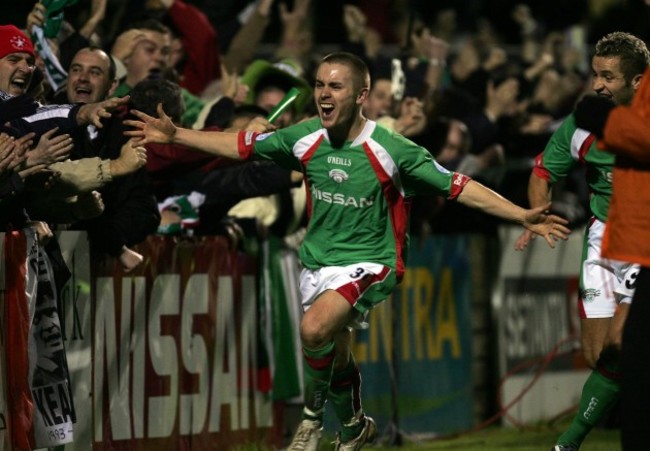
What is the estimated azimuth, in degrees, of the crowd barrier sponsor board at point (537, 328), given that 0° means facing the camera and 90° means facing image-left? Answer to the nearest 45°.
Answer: approximately 0°

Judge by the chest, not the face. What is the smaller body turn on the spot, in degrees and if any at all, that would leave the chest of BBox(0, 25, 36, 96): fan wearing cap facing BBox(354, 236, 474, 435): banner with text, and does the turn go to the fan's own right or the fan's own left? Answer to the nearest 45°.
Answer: approximately 90° to the fan's own left

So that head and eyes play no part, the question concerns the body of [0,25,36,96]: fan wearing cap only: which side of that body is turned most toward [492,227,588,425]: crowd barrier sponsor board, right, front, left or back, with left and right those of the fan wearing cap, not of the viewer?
left

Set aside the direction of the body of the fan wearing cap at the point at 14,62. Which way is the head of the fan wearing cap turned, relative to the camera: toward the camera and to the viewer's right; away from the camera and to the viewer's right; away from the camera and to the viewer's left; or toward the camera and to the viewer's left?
toward the camera and to the viewer's right

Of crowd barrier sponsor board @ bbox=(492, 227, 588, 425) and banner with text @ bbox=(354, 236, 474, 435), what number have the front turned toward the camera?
2

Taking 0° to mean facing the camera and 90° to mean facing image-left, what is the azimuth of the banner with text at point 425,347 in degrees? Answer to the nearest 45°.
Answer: approximately 0°
